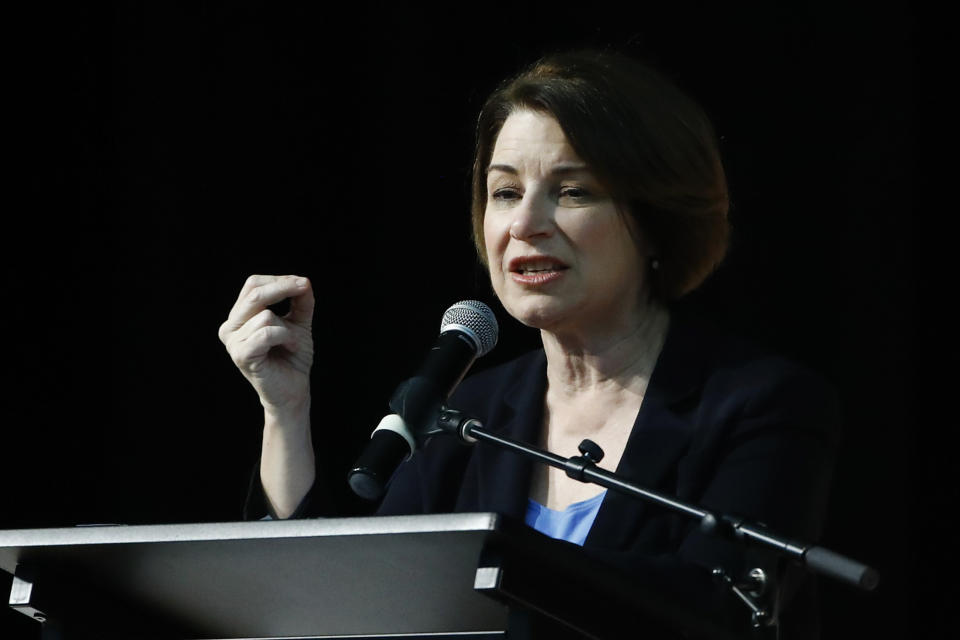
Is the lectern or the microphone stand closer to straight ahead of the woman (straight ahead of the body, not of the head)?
the lectern

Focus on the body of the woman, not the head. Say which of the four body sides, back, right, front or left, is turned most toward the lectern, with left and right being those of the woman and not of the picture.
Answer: front

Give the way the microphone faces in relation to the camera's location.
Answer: facing away from the viewer and to the right of the viewer

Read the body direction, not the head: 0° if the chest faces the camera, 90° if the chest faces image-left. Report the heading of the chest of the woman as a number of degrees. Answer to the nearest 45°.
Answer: approximately 45°
